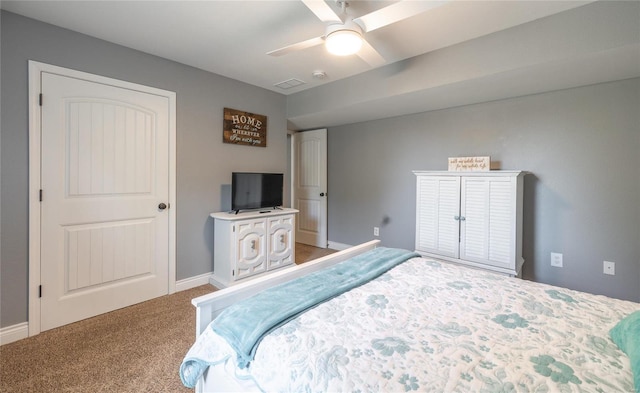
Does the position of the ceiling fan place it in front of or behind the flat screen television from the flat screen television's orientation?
in front

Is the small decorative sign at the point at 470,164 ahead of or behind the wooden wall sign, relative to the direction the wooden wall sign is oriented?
ahead

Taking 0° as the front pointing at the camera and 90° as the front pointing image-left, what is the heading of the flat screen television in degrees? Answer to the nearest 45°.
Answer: approximately 315°

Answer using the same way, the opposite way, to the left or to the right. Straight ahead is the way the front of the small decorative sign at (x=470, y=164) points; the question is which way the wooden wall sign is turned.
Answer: to the left

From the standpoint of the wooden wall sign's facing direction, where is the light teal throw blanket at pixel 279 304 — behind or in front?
in front

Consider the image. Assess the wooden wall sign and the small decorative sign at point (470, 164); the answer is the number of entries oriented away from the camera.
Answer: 0

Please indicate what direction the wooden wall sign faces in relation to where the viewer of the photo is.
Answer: facing the viewer and to the right of the viewer

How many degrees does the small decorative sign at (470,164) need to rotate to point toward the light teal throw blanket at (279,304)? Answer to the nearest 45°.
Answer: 0° — it already faces it
